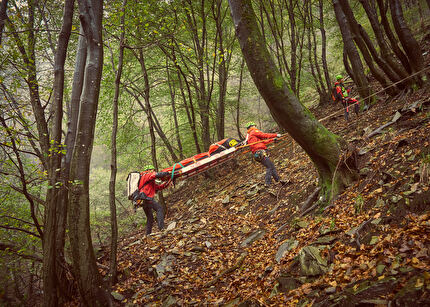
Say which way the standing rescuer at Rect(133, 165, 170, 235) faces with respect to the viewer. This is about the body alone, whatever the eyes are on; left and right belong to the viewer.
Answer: facing to the right of the viewer

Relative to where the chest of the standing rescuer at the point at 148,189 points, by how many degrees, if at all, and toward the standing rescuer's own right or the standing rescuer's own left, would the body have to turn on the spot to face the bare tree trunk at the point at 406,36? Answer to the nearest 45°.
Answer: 0° — they already face it

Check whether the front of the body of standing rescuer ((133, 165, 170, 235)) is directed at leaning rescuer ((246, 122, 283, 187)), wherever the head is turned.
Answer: yes

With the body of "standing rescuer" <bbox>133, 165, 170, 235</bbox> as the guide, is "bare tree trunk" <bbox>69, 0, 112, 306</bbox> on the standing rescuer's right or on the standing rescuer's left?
on the standing rescuer's right
